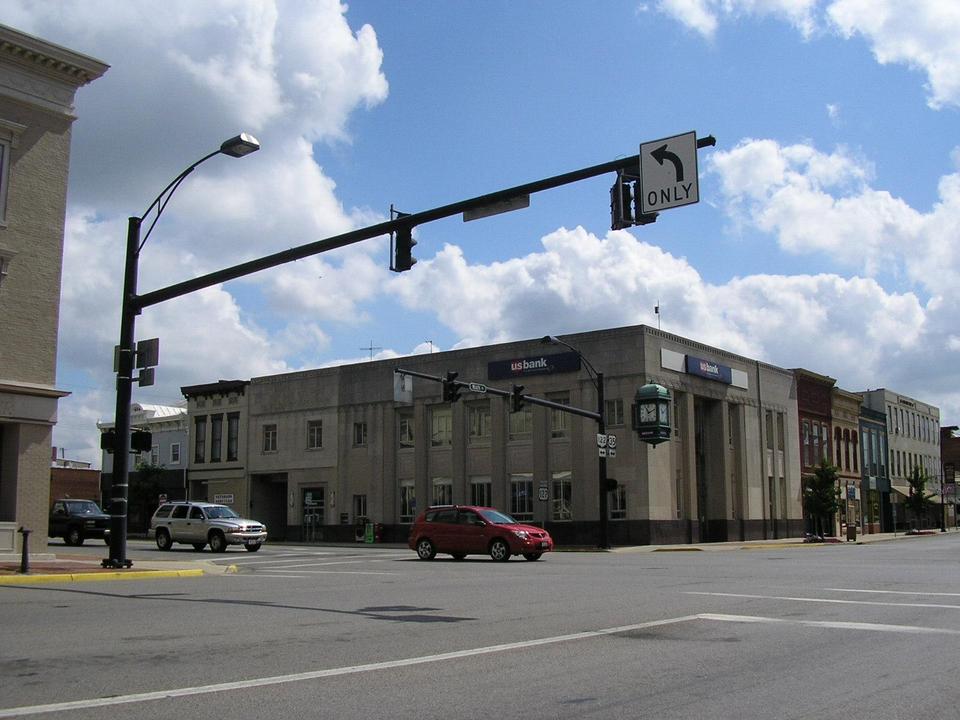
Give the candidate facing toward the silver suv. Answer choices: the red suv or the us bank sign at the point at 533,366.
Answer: the us bank sign

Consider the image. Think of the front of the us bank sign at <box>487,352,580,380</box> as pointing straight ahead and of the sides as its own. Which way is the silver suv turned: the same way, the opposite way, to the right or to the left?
to the left

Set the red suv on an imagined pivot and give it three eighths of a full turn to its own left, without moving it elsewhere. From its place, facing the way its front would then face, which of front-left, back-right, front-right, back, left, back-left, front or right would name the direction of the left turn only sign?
back

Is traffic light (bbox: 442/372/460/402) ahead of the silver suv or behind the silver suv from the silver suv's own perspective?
ahead

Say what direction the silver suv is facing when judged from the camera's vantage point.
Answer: facing the viewer and to the right of the viewer

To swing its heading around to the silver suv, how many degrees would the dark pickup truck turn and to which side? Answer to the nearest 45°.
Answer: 0° — it already faces it

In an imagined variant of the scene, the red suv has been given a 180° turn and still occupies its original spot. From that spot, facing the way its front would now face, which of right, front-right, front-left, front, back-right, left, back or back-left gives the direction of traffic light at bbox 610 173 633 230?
back-left

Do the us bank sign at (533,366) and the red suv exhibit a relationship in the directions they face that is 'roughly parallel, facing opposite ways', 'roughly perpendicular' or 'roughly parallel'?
roughly perpendicular

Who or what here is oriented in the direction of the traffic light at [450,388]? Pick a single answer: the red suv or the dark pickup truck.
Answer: the dark pickup truck

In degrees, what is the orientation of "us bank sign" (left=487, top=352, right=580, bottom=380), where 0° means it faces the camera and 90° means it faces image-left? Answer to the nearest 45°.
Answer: approximately 45°

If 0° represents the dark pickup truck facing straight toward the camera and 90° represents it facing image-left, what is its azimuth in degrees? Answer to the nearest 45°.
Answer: approximately 315°

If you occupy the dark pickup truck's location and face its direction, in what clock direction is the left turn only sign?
The left turn only sign is roughly at 1 o'clock from the dark pickup truck.
